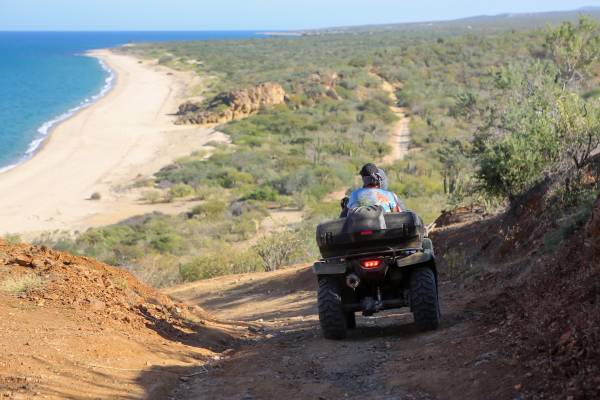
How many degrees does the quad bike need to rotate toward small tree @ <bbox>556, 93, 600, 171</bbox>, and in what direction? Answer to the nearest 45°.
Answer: approximately 45° to its right

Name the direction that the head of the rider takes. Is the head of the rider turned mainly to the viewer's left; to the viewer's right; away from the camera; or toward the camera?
away from the camera

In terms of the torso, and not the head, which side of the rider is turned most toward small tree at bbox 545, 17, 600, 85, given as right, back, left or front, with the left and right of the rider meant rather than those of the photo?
front

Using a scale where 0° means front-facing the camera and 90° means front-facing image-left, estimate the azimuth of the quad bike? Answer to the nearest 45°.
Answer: approximately 180°

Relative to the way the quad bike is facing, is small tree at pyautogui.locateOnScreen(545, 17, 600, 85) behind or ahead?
ahead

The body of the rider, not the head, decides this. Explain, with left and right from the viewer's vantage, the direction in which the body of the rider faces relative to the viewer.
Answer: facing away from the viewer
